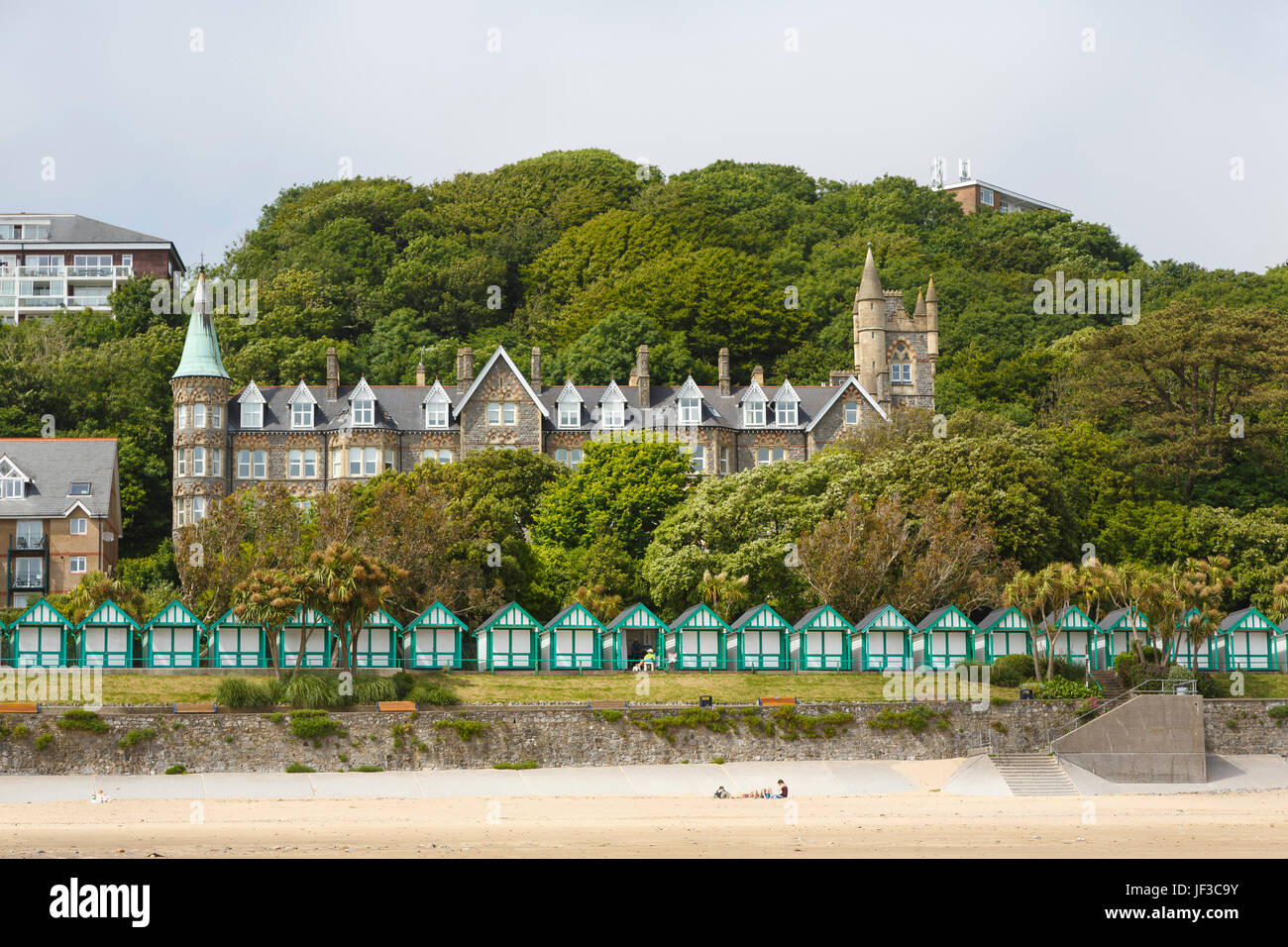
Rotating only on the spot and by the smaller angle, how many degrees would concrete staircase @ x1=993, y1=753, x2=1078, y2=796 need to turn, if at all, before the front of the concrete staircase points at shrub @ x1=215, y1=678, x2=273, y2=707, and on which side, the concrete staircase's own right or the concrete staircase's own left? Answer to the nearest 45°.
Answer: approximately 90° to the concrete staircase's own right

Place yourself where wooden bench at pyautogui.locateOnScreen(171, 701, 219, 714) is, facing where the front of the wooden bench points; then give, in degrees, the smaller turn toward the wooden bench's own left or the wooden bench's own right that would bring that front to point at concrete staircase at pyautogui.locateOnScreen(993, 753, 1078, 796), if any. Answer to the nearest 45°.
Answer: approximately 90° to the wooden bench's own left

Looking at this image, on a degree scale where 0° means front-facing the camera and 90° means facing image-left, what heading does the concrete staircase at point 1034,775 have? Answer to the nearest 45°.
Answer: approximately 0°

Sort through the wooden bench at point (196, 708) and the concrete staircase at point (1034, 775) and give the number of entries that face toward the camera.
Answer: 2

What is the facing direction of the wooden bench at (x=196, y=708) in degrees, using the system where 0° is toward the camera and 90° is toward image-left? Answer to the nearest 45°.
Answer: approximately 0°

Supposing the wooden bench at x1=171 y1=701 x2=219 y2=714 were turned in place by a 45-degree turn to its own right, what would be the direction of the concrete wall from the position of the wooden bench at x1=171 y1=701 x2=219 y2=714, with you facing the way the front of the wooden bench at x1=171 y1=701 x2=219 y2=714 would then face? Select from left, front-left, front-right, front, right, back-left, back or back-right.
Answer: back-left

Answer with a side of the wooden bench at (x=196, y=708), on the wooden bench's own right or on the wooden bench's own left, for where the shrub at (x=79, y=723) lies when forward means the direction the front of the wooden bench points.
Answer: on the wooden bench's own right

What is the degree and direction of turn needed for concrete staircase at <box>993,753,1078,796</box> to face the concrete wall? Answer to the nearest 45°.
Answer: approximately 135° to its left

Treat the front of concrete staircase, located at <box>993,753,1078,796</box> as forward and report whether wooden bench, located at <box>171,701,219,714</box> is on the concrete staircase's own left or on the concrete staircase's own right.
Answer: on the concrete staircase's own right
